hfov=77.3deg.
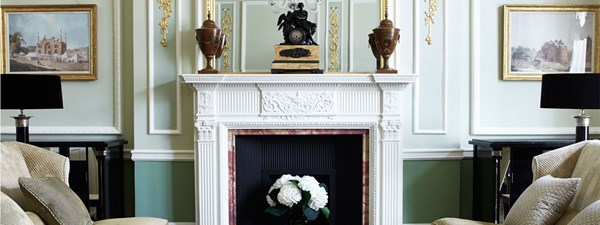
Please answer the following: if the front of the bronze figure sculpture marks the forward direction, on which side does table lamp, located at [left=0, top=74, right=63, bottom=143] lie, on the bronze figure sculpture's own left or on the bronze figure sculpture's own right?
on the bronze figure sculpture's own right

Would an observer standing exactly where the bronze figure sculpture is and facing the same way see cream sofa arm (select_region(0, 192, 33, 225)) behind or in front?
in front

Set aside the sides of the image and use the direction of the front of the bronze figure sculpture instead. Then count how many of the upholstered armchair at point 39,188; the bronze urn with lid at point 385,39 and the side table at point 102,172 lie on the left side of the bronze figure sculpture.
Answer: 1

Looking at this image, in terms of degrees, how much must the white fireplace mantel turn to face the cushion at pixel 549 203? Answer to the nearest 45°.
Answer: approximately 45° to its left

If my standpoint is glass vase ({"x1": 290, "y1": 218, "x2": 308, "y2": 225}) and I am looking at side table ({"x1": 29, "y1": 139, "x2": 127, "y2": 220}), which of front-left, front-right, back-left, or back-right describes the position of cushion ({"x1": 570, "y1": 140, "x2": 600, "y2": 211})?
back-left

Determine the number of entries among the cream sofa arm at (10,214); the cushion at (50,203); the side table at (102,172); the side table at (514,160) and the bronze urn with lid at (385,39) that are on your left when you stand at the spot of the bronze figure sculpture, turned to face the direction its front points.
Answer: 2

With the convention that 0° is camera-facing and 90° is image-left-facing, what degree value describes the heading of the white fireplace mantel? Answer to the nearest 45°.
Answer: approximately 0°

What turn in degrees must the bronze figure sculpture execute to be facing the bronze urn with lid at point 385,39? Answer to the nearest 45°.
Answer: approximately 90° to its left

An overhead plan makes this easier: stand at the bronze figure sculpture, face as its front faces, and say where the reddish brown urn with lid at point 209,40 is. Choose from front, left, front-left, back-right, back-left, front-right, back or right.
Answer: right
